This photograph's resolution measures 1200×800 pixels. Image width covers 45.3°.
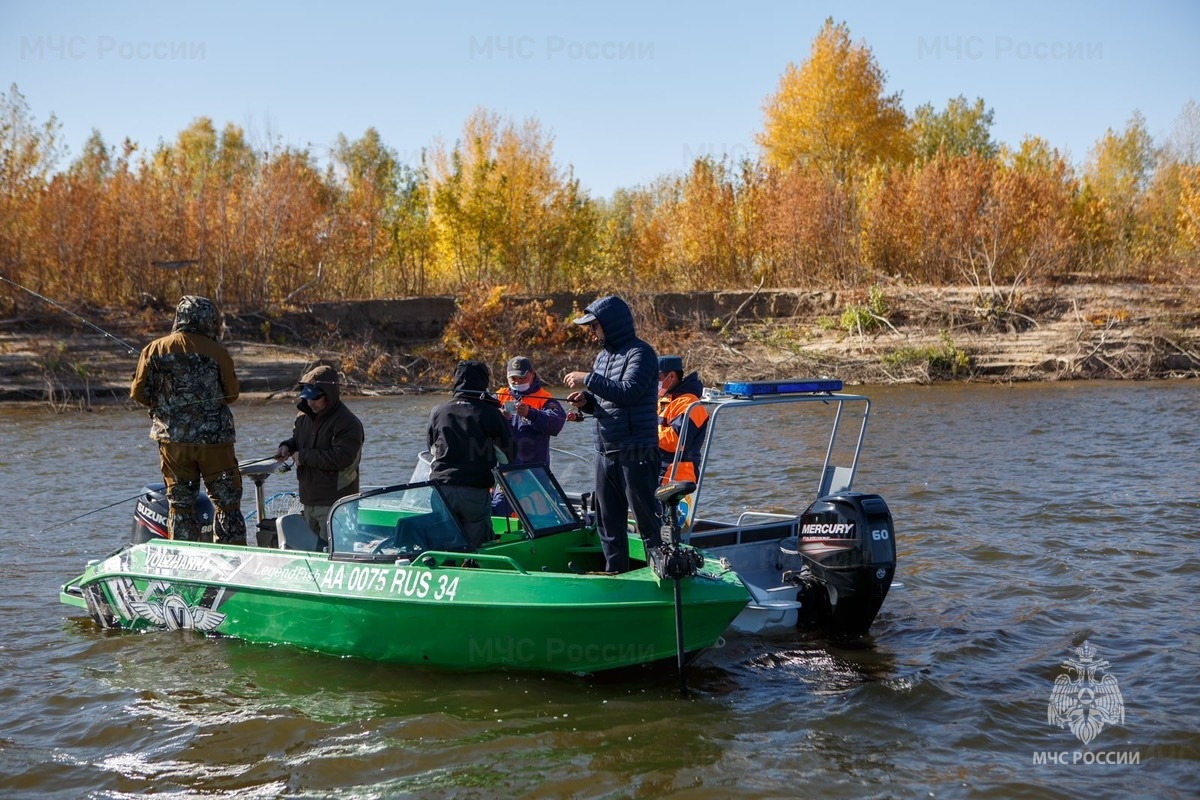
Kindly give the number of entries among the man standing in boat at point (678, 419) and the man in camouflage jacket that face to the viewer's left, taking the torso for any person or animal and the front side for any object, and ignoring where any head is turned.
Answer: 1

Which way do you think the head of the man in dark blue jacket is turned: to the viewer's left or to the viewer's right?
to the viewer's left

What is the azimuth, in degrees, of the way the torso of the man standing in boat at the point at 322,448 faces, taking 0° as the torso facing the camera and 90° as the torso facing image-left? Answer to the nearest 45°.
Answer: approximately 45°

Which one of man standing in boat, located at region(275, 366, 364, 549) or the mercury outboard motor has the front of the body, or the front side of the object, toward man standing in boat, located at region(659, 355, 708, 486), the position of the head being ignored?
the mercury outboard motor

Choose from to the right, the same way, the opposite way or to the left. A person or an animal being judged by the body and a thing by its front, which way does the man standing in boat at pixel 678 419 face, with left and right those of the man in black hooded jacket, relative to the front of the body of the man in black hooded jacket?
to the left

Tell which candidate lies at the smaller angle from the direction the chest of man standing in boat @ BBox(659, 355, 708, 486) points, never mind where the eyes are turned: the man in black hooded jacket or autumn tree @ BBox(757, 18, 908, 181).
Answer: the man in black hooded jacket

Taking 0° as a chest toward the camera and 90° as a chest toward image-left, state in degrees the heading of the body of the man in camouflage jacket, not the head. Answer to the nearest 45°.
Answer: approximately 180°

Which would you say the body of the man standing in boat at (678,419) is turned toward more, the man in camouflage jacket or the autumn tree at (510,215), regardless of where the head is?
the man in camouflage jacket

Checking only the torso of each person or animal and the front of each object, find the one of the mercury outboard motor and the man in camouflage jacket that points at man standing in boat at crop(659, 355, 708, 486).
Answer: the mercury outboard motor

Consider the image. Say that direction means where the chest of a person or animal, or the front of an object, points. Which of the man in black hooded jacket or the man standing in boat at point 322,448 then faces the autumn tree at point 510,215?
the man in black hooded jacket

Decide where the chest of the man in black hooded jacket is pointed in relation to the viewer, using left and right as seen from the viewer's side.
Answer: facing away from the viewer

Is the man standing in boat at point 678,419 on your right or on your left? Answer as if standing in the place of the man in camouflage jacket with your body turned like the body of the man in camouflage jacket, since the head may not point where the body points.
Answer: on your right

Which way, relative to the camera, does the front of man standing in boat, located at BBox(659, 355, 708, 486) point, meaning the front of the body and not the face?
to the viewer's left
